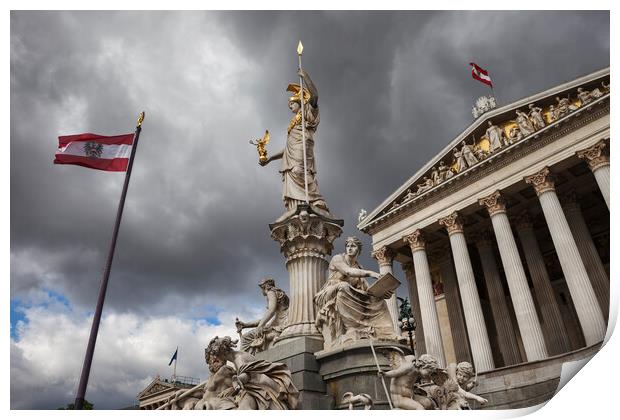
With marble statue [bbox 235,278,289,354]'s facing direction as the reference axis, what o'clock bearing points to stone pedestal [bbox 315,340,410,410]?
The stone pedestal is roughly at 8 o'clock from the marble statue.

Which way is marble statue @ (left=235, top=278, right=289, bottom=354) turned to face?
to the viewer's left

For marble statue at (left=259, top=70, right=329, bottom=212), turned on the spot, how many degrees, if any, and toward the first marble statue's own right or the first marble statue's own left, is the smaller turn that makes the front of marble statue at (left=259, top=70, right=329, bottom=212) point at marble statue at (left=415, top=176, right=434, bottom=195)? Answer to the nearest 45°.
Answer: approximately 180°

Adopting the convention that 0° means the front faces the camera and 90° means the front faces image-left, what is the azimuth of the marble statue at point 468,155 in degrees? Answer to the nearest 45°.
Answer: approximately 45°

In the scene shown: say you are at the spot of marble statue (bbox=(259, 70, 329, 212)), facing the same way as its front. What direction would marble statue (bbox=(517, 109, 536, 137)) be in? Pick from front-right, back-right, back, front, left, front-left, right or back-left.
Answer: back

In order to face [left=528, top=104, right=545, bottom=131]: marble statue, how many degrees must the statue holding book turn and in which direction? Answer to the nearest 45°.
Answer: approximately 90° to its left
